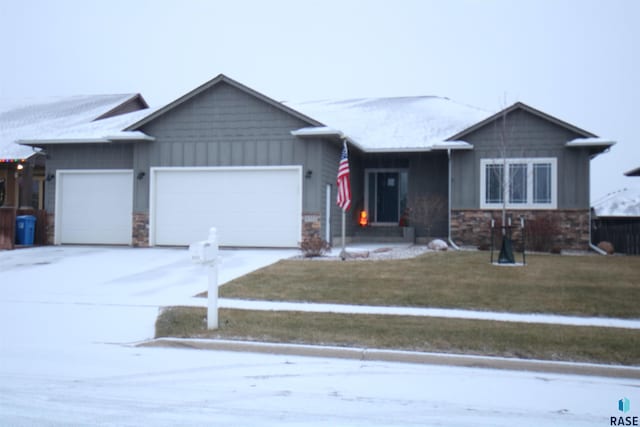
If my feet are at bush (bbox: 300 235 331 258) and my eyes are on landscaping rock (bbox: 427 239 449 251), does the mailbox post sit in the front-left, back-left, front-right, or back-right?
back-right

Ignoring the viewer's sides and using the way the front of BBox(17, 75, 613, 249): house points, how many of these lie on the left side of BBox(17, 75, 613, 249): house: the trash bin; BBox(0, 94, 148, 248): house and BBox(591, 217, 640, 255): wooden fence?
1

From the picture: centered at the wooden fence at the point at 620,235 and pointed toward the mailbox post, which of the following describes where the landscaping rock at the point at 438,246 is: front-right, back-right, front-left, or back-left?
front-right

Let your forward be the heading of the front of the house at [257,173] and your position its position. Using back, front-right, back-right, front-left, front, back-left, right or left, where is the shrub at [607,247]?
left

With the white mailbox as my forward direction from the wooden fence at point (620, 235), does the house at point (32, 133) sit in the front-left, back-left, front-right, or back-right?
front-right

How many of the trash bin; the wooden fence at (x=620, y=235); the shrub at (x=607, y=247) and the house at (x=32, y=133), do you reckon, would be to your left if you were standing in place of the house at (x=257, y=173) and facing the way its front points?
2

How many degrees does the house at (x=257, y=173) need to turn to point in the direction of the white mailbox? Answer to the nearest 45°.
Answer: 0° — it already faces it

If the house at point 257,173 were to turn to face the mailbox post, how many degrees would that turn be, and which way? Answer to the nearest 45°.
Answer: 0° — it already faces it

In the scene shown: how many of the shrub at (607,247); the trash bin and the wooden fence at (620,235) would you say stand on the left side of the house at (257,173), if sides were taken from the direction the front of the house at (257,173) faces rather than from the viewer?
2

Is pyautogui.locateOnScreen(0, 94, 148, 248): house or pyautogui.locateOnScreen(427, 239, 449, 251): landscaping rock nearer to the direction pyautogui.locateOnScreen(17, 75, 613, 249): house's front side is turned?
the landscaping rock

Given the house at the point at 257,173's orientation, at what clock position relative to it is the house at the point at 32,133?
the house at the point at 32,133 is roughly at 4 o'clock from the house at the point at 257,173.

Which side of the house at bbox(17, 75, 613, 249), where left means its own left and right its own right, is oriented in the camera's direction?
front

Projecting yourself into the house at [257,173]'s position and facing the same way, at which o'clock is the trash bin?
The trash bin is roughly at 3 o'clock from the house.

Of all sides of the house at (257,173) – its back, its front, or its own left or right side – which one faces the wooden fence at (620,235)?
left

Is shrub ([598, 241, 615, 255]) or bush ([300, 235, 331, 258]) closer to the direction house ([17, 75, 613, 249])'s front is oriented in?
the bush
